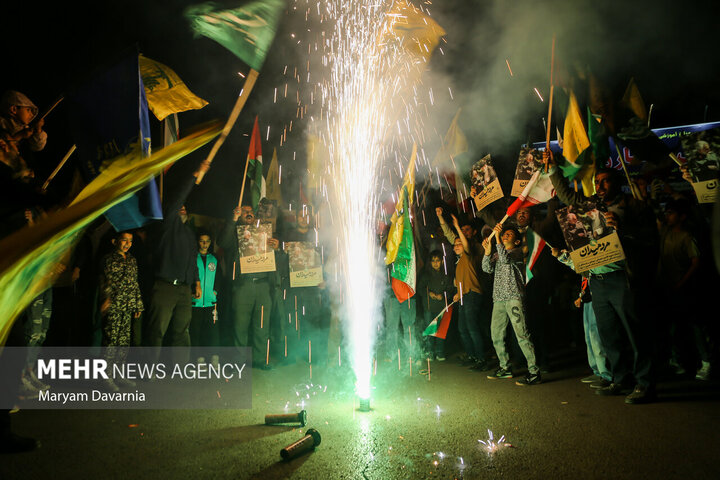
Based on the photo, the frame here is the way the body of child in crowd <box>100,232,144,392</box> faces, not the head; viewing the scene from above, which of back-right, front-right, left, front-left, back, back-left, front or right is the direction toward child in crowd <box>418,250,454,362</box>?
front-left

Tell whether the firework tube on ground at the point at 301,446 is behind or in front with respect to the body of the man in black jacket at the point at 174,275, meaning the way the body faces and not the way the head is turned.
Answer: in front

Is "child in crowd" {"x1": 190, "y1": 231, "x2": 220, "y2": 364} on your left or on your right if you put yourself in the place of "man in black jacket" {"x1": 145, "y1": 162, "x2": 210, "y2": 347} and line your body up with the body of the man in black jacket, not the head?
on your left

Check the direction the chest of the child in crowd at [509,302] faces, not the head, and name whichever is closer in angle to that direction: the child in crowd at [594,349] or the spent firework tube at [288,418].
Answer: the spent firework tube

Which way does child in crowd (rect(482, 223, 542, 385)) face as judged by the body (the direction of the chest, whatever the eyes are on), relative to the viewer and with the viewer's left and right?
facing the viewer and to the left of the viewer

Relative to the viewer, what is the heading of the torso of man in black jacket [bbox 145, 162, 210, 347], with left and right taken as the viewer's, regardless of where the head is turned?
facing the viewer and to the right of the viewer

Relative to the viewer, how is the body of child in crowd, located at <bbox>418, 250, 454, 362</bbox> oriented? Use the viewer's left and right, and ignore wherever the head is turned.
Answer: facing the viewer
